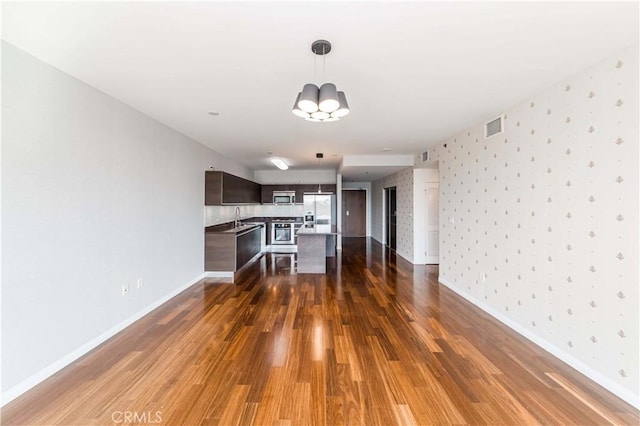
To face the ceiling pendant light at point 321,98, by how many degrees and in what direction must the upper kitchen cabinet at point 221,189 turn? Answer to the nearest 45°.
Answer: approximately 90° to its right

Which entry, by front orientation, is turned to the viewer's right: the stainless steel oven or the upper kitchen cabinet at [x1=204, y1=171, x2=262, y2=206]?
the upper kitchen cabinet

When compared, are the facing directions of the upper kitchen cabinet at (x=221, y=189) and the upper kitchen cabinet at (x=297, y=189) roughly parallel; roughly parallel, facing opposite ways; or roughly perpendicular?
roughly perpendicular

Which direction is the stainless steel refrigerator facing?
toward the camera

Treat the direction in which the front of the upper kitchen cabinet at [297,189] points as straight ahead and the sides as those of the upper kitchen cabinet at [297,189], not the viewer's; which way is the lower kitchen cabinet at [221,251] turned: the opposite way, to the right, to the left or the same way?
to the left

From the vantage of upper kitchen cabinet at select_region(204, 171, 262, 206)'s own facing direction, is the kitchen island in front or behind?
in front

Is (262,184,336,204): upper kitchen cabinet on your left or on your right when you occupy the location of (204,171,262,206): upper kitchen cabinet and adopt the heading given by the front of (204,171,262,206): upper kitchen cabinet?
on your left

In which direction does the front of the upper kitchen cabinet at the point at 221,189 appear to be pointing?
to the viewer's right

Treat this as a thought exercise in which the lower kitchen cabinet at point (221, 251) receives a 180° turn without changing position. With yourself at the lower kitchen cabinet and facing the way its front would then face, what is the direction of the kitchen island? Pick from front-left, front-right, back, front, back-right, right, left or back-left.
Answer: back

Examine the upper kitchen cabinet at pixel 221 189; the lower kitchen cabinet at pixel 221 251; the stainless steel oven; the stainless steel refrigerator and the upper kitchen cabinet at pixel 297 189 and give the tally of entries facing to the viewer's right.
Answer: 2

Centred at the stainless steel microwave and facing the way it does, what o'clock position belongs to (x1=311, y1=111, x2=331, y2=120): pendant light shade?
The pendant light shade is roughly at 12 o'clock from the stainless steel microwave.

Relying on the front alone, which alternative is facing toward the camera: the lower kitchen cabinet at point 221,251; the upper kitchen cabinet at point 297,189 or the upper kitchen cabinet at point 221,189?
the upper kitchen cabinet at point 297,189

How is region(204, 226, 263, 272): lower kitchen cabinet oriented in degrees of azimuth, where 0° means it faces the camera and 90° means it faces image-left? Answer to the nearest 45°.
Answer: approximately 270°

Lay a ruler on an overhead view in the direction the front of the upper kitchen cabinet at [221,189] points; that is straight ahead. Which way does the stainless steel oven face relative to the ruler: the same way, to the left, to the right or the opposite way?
to the right

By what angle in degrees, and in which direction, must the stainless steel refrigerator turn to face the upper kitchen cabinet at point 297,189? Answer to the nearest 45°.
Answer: approximately 90° to its right

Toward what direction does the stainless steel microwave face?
toward the camera
